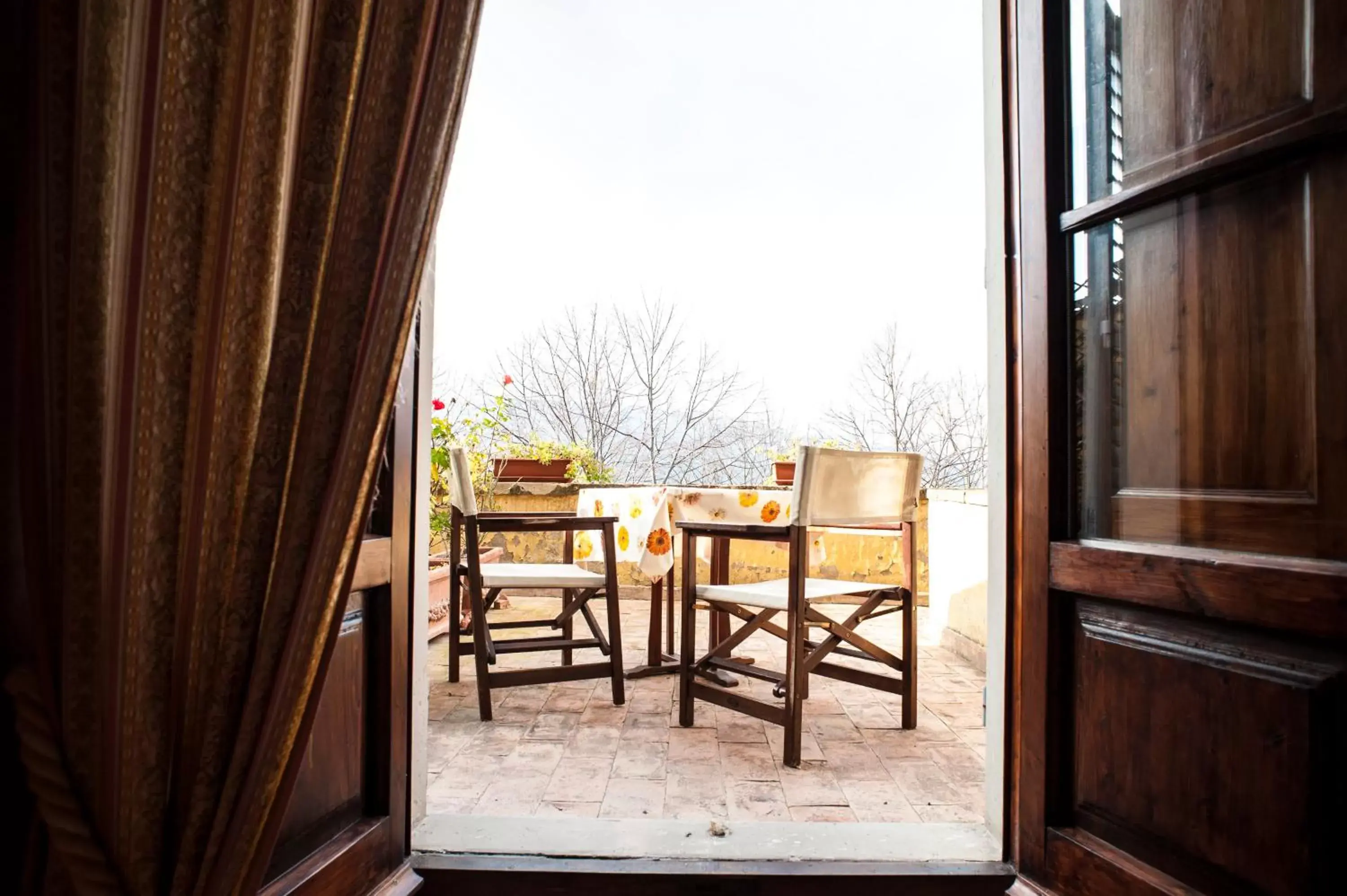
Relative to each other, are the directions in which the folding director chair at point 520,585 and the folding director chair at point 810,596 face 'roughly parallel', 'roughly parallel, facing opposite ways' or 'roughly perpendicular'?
roughly perpendicular

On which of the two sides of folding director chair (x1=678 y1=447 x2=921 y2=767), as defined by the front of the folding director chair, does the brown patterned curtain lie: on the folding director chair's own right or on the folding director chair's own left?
on the folding director chair's own left

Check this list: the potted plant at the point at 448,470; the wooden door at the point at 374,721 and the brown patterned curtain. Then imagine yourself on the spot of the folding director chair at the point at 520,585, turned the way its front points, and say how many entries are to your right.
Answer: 2

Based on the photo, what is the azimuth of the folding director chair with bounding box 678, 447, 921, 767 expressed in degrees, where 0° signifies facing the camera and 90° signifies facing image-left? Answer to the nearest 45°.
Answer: approximately 135°

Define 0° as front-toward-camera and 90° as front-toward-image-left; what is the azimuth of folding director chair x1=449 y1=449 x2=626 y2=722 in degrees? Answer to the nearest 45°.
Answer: approximately 270°

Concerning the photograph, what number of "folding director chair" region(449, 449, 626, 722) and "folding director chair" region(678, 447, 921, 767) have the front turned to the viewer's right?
1

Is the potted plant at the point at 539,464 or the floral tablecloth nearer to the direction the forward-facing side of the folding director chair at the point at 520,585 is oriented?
the floral tablecloth

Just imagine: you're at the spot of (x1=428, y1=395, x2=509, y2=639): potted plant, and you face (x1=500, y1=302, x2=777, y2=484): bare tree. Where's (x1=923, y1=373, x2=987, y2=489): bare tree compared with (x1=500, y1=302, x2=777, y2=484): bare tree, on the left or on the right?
right

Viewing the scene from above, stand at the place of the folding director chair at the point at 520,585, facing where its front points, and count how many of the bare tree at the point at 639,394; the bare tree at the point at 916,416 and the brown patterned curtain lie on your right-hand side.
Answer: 1

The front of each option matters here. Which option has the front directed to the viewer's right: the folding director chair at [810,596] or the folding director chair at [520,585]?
the folding director chair at [520,585]
